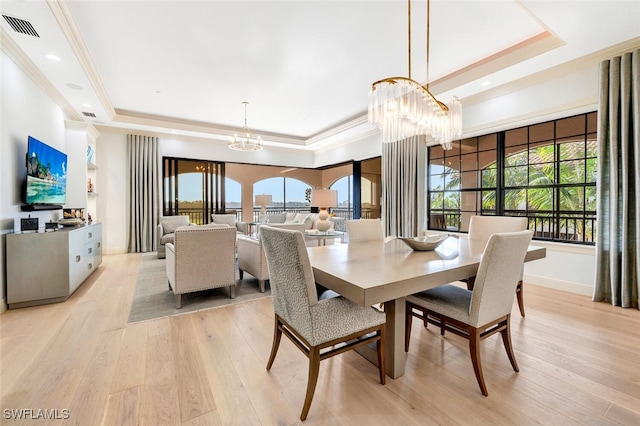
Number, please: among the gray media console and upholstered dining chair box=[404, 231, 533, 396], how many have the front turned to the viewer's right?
1

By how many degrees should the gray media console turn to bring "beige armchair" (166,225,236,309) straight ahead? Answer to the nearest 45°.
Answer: approximately 45° to its right

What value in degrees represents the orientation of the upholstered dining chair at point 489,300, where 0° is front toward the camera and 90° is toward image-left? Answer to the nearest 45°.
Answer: approximately 135°

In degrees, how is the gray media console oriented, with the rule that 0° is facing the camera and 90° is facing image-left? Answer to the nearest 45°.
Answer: approximately 270°

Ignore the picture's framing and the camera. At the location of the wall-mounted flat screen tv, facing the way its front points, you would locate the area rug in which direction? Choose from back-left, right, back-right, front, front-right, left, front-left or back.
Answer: front

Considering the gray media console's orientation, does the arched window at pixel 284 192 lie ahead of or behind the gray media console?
ahead

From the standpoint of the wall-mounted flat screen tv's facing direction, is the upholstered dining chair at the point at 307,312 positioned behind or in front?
in front

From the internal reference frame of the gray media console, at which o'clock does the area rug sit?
The area rug is roughly at 1 o'clock from the gray media console.

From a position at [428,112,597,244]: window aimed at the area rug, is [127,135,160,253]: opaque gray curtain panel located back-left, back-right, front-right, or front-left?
front-right

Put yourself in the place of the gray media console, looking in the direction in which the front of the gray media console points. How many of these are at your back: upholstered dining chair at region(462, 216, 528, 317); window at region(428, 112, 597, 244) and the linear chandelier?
0

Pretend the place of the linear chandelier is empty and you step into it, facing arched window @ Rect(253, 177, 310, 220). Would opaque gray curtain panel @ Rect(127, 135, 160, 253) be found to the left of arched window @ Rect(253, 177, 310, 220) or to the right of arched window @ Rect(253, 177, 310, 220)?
left
